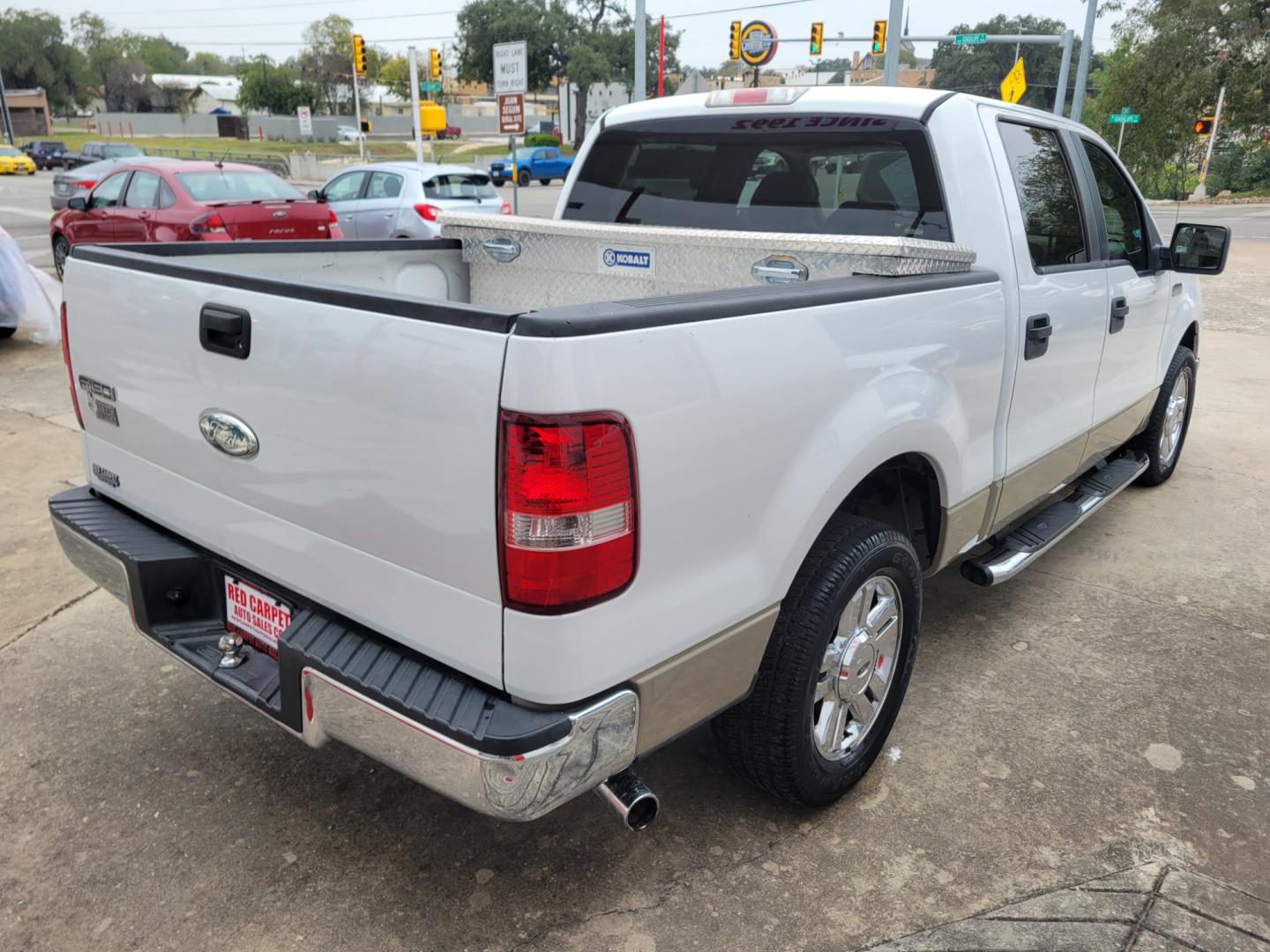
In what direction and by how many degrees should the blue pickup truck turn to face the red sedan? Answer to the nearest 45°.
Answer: approximately 45° to its left

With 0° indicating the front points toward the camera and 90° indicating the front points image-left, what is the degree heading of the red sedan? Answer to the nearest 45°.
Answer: approximately 135°

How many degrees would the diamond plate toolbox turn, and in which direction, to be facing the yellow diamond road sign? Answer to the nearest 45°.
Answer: approximately 135° to its right

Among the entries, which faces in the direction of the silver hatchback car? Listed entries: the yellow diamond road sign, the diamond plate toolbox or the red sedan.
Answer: the yellow diamond road sign

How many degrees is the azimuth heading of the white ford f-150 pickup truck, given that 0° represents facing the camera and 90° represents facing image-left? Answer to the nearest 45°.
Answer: approximately 225°

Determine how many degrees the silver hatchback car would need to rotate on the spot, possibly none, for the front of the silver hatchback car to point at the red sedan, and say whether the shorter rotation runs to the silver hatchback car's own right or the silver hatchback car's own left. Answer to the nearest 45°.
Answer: approximately 90° to the silver hatchback car's own left

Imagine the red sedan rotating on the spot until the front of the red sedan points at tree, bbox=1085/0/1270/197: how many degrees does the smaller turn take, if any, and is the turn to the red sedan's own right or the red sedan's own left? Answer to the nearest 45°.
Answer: approximately 90° to the red sedan's own right

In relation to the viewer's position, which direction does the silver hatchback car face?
facing away from the viewer and to the left of the viewer

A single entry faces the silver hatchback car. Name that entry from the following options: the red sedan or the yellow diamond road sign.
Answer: the yellow diamond road sign

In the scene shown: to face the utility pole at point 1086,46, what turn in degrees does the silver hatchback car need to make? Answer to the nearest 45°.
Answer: approximately 90° to its right

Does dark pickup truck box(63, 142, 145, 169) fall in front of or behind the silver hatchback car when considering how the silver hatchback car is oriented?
in front
